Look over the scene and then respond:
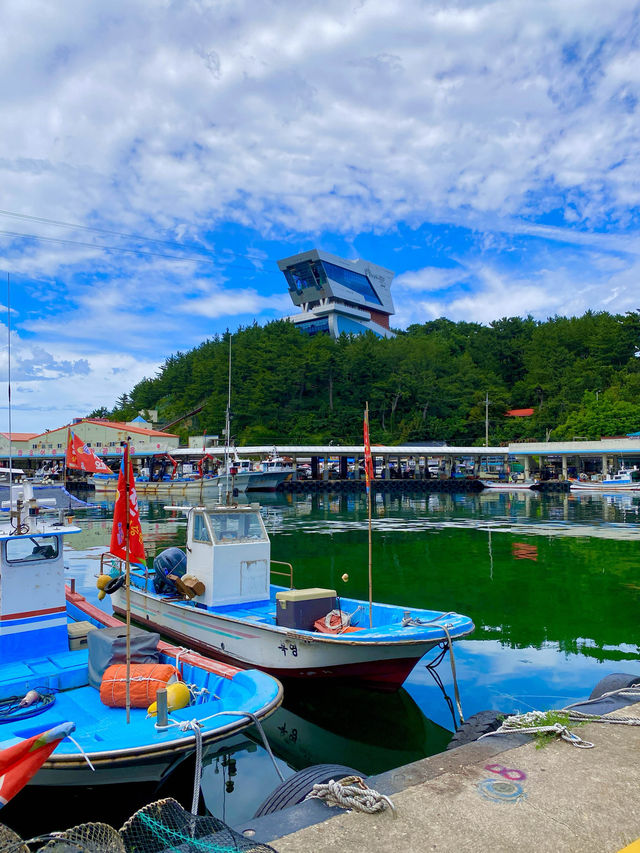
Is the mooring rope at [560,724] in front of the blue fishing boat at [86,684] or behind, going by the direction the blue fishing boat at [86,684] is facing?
in front

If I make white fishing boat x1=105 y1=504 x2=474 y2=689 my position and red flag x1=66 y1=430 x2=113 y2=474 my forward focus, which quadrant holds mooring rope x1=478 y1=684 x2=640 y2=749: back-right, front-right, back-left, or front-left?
back-left

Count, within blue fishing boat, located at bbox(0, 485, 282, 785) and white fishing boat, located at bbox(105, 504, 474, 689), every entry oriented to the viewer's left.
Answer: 0

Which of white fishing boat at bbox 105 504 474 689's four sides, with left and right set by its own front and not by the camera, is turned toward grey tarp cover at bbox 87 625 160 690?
right

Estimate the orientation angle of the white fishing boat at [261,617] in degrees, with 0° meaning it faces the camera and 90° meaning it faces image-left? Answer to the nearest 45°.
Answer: approximately 315°

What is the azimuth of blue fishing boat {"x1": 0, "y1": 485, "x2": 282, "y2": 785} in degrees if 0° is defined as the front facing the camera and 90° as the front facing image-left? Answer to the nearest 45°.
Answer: approximately 315°

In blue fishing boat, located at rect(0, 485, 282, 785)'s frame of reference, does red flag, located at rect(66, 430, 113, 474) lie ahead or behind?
behind

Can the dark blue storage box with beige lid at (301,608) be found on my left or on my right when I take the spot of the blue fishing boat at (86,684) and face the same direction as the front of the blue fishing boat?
on my left

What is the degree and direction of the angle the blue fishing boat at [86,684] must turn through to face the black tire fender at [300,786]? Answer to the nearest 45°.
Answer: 0° — it already faces it

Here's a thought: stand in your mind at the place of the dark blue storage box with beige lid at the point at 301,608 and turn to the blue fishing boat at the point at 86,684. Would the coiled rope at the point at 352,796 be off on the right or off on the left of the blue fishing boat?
left
